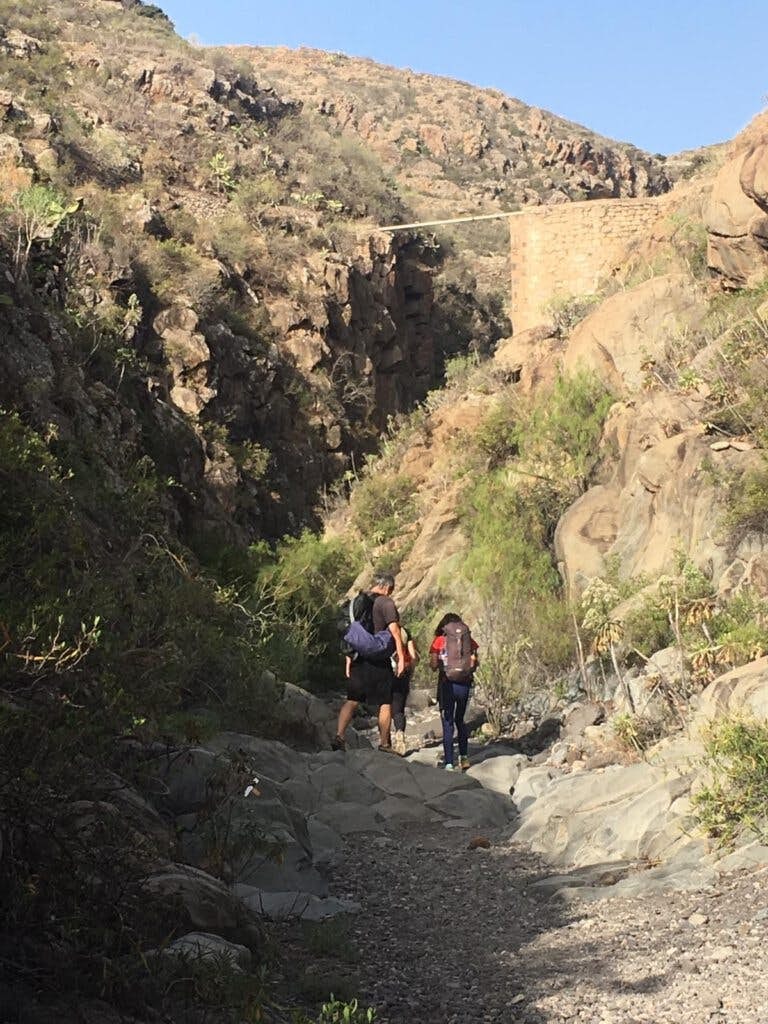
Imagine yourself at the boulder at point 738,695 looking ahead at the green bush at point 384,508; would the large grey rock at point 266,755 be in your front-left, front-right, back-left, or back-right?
front-left

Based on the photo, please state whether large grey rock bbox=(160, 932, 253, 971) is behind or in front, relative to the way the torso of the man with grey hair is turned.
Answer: behind

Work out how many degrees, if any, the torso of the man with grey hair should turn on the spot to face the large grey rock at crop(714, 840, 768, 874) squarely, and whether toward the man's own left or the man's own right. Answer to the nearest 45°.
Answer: approximately 135° to the man's own right

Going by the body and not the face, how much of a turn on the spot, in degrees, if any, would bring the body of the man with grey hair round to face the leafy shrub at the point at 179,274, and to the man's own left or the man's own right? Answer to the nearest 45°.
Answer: approximately 45° to the man's own left

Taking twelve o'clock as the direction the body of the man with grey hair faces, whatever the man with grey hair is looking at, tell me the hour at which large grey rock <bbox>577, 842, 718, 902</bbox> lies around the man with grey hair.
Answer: The large grey rock is roughly at 4 o'clock from the man with grey hair.

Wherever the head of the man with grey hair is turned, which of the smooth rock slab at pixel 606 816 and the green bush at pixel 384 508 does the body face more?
the green bush

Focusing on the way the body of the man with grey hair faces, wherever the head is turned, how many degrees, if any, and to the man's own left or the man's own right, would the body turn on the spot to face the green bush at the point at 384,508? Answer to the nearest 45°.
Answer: approximately 45° to the man's own left

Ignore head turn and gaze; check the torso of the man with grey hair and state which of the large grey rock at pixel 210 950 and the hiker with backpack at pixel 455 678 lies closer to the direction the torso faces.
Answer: the hiker with backpack

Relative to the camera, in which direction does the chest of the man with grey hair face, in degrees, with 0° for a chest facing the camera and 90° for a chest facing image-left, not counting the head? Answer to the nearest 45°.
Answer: approximately 225°

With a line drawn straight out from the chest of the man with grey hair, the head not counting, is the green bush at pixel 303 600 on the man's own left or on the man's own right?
on the man's own left

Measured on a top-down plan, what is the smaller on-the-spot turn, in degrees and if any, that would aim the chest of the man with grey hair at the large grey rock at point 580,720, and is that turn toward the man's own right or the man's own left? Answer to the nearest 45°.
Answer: approximately 45° to the man's own right

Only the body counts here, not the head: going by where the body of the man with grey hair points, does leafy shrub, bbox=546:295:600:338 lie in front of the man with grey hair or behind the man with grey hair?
in front

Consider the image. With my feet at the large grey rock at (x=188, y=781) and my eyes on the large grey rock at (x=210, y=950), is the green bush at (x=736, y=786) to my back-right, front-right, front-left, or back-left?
front-left

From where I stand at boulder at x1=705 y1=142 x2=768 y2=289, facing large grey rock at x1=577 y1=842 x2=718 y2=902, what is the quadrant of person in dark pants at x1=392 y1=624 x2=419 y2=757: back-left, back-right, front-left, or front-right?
front-right

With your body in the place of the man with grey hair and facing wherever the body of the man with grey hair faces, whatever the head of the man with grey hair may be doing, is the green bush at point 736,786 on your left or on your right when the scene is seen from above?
on your right
